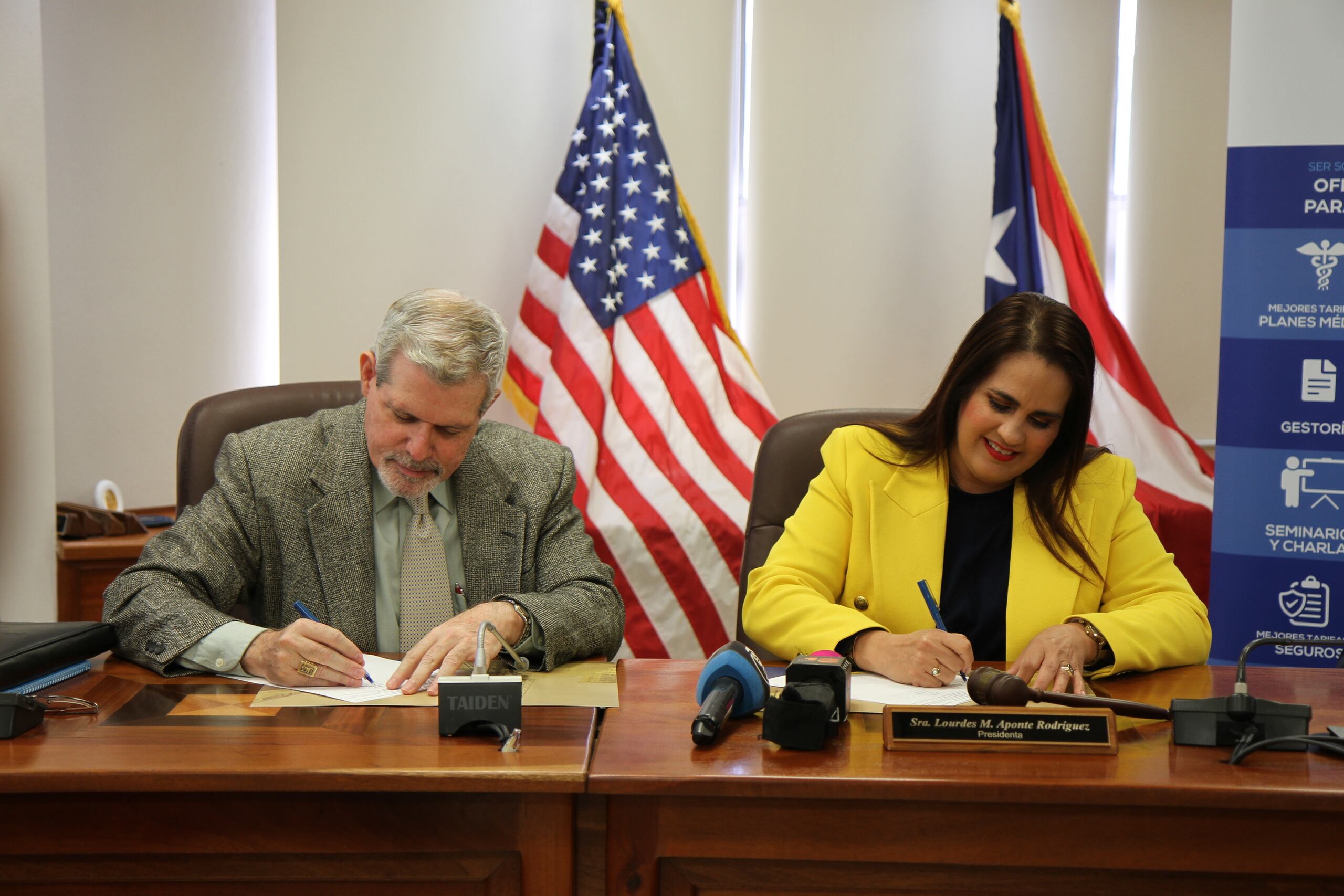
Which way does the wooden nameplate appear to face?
toward the camera

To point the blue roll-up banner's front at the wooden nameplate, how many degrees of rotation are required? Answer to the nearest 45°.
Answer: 0° — it already faces it

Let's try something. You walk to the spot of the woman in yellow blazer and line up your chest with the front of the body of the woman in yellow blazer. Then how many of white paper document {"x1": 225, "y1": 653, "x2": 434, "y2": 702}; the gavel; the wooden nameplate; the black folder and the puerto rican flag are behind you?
1

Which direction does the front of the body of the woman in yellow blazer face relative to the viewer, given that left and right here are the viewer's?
facing the viewer

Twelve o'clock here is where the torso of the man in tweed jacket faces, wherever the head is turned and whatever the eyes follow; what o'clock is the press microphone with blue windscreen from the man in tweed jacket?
The press microphone with blue windscreen is roughly at 11 o'clock from the man in tweed jacket.

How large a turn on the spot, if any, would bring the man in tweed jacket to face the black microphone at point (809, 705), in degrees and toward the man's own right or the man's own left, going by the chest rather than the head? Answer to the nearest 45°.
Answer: approximately 45° to the man's own left

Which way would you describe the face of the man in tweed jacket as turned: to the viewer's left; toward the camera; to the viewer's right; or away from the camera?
toward the camera

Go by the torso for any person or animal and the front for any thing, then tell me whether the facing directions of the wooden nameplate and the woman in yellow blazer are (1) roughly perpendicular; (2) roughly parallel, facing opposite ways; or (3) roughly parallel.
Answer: roughly parallel

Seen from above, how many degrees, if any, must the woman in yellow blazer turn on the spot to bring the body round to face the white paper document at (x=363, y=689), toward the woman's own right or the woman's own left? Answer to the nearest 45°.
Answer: approximately 45° to the woman's own right

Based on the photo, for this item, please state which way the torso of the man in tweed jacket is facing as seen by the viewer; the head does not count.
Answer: toward the camera

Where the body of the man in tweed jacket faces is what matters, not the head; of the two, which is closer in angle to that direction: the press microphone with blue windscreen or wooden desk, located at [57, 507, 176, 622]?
the press microphone with blue windscreen

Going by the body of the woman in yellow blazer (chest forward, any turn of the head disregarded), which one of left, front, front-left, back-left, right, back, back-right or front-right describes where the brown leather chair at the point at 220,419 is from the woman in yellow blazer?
right

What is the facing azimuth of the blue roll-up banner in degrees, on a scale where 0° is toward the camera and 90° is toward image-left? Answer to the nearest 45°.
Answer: approximately 0°
